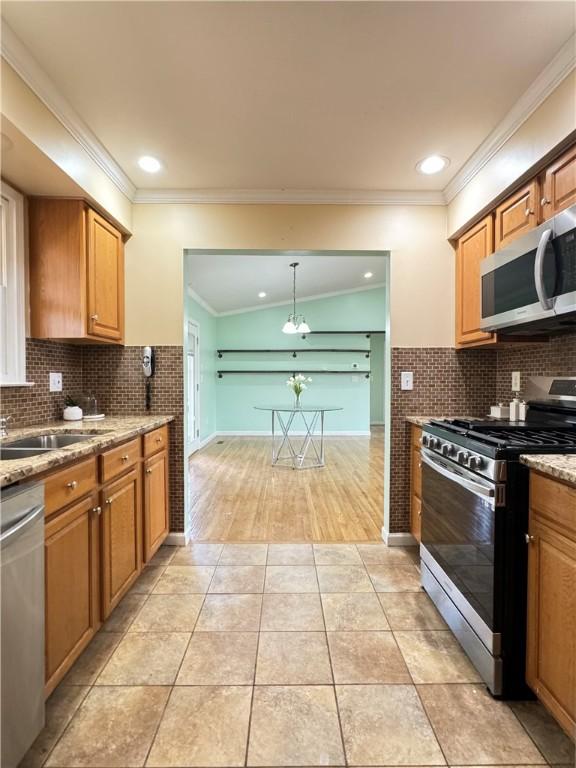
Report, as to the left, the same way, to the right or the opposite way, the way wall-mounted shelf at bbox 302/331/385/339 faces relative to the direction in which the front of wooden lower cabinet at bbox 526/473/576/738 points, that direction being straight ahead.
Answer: to the left

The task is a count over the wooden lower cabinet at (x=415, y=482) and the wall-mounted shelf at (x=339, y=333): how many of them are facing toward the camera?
1

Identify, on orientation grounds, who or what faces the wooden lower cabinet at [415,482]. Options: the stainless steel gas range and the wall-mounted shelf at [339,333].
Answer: the wall-mounted shelf

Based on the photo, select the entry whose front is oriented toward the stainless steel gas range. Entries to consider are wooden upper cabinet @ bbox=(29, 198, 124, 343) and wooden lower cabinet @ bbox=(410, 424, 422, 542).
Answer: the wooden upper cabinet

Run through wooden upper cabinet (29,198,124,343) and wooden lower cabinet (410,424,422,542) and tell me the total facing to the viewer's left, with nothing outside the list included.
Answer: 1

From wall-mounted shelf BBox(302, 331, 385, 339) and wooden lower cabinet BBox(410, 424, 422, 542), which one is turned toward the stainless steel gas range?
the wall-mounted shelf

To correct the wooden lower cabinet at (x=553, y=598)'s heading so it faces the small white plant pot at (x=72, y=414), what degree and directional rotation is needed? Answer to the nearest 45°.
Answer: approximately 45° to its right

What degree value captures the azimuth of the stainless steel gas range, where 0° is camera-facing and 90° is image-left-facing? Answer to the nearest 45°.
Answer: approximately 45°

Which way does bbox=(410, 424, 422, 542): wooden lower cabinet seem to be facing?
to the viewer's left
